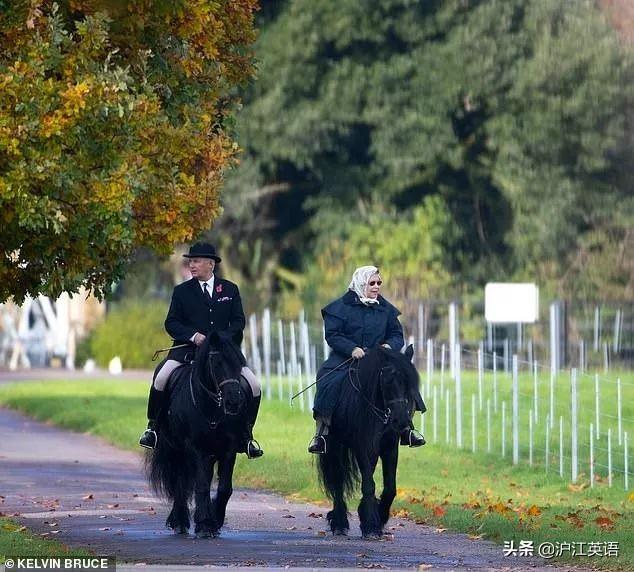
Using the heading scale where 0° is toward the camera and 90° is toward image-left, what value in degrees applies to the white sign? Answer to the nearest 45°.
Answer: approximately 0°

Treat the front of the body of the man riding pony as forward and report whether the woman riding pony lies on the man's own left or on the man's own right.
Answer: on the man's own left

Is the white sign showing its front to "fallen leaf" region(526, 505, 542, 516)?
yes

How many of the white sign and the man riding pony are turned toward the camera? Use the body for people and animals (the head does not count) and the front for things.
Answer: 2

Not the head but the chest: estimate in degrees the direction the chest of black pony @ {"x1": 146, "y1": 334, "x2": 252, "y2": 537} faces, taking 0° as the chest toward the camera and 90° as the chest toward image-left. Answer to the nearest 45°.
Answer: approximately 315°

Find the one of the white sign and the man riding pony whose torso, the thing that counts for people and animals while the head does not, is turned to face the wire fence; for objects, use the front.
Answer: the white sign

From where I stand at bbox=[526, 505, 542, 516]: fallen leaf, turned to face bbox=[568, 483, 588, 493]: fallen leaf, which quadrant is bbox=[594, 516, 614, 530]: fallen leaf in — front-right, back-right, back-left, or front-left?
back-right

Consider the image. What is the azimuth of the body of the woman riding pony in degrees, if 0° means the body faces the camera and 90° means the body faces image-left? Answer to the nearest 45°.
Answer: approximately 315°

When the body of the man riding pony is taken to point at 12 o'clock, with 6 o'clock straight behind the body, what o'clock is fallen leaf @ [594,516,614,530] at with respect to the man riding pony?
The fallen leaf is roughly at 9 o'clock from the man riding pony.
